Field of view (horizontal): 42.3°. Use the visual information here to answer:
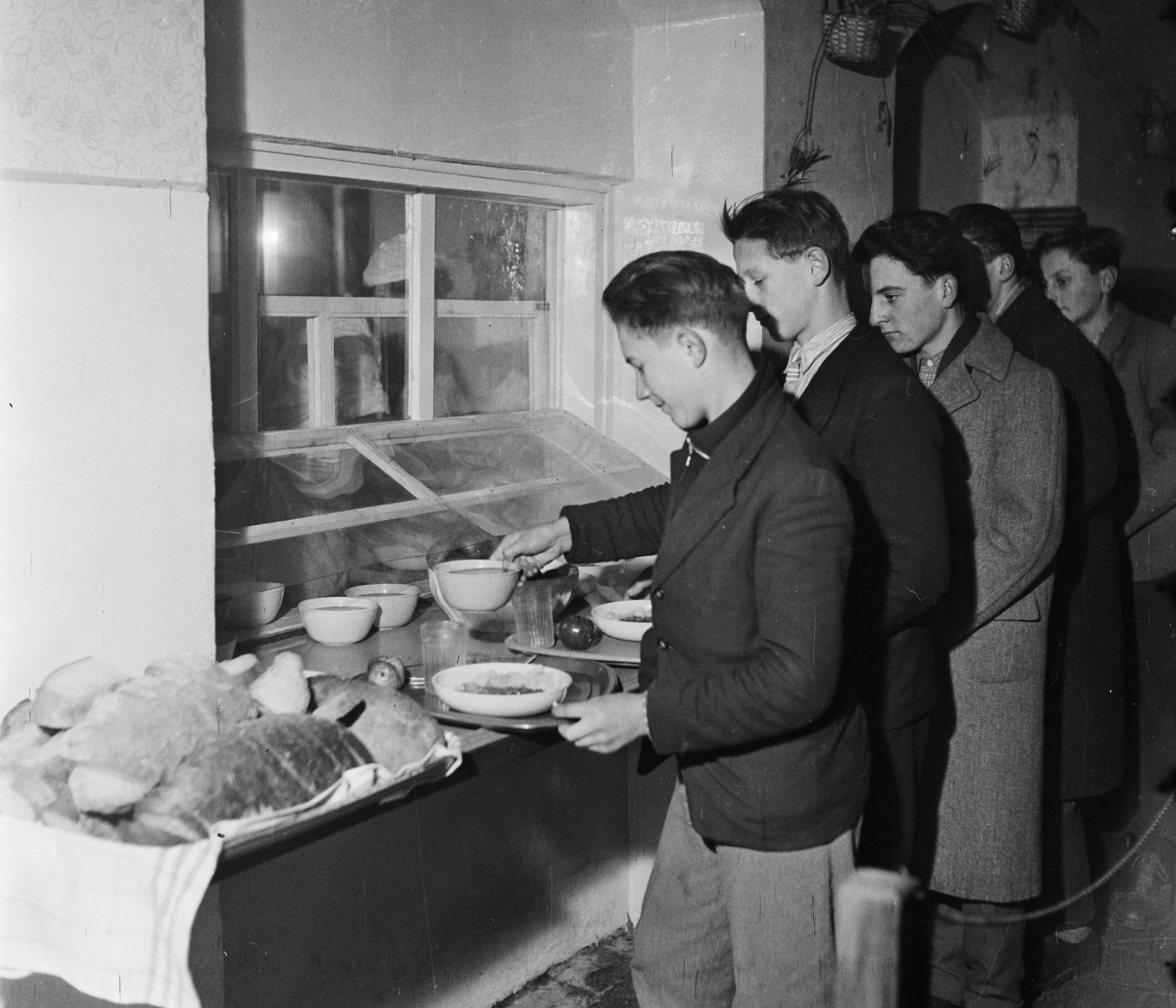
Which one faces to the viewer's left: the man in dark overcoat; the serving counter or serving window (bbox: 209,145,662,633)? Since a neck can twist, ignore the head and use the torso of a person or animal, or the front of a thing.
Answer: the man in dark overcoat

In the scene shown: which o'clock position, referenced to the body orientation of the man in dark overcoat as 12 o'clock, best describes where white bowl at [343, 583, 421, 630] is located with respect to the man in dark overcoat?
The white bowl is roughly at 11 o'clock from the man in dark overcoat.

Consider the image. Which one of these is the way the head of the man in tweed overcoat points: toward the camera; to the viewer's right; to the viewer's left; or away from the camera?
to the viewer's left

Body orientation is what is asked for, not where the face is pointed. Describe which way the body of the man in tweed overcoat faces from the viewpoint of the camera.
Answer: to the viewer's left

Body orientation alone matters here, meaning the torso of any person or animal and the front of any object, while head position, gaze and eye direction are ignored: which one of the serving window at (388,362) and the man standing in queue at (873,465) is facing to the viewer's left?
the man standing in queue

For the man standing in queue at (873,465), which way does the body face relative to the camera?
to the viewer's left

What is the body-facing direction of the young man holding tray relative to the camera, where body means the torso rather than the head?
to the viewer's left

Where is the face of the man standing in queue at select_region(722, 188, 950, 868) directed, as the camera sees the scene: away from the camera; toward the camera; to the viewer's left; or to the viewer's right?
to the viewer's left

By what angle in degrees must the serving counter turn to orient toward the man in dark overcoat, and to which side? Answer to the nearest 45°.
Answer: approximately 45° to its left
